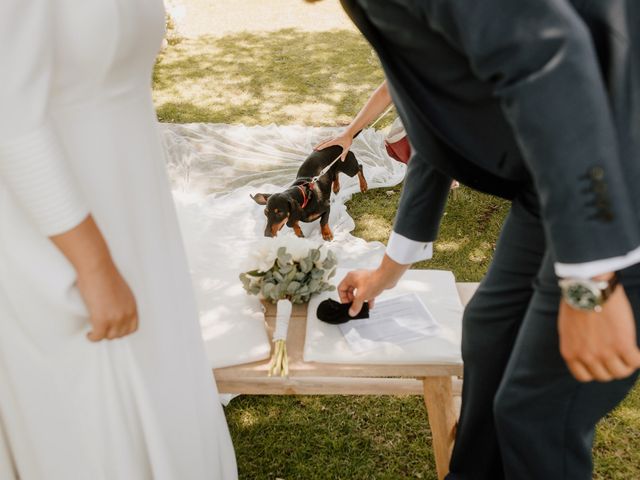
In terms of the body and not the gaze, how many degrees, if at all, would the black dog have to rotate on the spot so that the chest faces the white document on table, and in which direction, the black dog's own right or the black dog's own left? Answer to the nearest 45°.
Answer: approximately 45° to the black dog's own left

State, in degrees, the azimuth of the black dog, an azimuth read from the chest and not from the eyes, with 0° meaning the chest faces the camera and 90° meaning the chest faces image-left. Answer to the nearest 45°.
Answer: approximately 45°

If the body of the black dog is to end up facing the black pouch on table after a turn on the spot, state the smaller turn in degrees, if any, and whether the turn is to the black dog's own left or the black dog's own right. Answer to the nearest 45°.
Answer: approximately 45° to the black dog's own left

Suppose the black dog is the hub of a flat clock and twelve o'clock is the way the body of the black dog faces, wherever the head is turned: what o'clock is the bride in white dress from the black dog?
The bride in white dress is roughly at 11 o'clock from the black dog.
